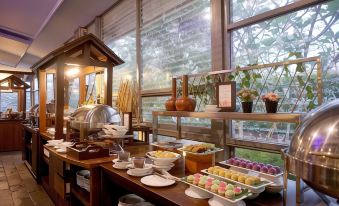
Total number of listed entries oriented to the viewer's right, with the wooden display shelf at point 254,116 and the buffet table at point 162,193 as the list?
0

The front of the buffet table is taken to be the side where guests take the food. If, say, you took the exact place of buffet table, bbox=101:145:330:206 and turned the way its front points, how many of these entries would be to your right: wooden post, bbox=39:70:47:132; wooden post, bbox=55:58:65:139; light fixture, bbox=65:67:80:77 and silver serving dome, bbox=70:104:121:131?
4

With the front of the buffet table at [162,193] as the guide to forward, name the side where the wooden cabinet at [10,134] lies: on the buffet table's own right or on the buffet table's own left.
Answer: on the buffet table's own right

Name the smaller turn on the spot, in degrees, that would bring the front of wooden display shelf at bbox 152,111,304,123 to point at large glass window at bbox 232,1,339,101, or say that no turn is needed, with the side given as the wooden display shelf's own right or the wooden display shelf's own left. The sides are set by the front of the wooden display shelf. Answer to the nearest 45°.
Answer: approximately 180°

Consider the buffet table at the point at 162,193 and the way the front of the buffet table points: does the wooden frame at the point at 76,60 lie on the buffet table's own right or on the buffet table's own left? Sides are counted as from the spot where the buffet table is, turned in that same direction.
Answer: on the buffet table's own right

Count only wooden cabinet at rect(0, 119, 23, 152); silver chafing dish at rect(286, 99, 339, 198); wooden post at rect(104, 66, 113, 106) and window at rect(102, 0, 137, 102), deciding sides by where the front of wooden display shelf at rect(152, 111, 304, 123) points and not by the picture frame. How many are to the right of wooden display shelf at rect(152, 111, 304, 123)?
3

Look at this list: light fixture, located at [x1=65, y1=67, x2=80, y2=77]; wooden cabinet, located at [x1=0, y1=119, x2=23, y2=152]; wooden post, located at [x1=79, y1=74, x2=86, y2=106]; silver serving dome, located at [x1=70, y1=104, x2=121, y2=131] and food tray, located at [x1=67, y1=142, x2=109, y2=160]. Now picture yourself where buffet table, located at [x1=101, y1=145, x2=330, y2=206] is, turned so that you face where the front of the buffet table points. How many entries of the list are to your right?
5

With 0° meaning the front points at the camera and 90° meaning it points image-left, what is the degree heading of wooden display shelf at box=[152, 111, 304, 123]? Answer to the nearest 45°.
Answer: approximately 45°

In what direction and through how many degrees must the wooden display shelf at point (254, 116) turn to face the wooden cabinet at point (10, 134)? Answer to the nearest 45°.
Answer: approximately 90° to its right

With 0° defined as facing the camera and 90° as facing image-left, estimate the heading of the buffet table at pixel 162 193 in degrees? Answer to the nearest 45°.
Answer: approximately 45°

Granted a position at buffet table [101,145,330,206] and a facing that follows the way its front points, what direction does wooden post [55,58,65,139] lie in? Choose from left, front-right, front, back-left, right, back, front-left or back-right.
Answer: right

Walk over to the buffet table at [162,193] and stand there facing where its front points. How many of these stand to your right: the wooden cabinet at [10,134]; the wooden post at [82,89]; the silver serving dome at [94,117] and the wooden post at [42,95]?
4

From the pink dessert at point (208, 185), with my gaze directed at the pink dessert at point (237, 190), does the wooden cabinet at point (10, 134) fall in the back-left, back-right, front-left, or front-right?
back-left

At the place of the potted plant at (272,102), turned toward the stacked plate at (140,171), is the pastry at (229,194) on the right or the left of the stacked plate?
left

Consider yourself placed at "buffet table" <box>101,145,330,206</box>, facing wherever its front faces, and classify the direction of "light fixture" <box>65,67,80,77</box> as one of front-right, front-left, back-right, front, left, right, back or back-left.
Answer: right

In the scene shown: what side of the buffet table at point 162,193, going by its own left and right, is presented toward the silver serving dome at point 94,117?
right
